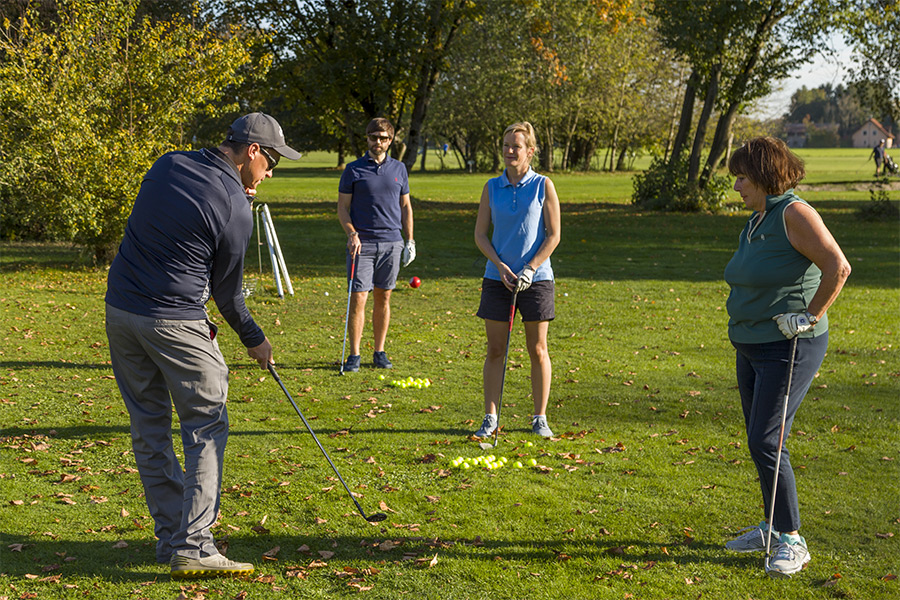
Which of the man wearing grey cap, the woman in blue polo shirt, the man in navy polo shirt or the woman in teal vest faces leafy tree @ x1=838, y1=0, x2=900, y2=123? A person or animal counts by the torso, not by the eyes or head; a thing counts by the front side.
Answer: the man wearing grey cap

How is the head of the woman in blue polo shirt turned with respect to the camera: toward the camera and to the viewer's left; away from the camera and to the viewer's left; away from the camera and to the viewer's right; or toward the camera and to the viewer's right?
toward the camera and to the viewer's left

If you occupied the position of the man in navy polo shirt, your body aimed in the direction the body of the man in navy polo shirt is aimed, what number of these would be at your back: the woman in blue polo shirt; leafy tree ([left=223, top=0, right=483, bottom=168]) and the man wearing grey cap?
1

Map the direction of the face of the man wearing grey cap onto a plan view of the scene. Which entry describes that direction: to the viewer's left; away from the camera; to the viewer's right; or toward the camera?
to the viewer's right

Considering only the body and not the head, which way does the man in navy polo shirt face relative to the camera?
toward the camera

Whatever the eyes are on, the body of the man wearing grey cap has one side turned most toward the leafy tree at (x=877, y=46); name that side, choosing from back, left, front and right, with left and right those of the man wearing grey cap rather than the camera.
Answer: front

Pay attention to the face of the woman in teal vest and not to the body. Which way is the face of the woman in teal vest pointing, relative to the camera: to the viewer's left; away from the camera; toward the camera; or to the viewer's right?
to the viewer's left

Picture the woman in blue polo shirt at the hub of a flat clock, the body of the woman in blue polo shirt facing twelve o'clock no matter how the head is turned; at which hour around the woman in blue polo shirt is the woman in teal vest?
The woman in teal vest is roughly at 11 o'clock from the woman in blue polo shirt.

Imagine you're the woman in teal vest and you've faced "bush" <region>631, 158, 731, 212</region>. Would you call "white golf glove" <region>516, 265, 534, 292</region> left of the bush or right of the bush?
left

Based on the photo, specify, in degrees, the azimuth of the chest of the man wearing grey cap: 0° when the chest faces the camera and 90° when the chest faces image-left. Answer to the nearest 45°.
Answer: approximately 225°

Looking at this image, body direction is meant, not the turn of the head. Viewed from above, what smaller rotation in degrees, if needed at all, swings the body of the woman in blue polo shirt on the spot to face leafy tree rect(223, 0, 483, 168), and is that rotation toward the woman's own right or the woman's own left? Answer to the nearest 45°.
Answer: approximately 180°

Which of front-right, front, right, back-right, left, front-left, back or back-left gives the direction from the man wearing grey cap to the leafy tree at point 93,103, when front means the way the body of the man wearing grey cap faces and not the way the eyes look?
front-left

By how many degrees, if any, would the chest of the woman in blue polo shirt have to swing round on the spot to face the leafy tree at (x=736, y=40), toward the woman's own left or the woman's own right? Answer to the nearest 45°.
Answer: approximately 180°
